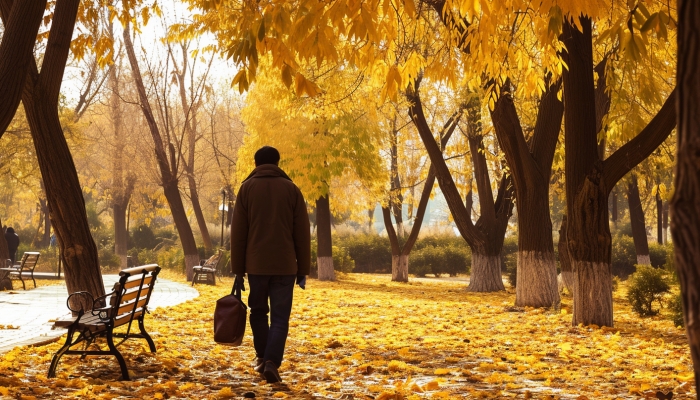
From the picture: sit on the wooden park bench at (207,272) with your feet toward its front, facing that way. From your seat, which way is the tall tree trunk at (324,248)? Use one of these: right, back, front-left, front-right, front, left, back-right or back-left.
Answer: back-right

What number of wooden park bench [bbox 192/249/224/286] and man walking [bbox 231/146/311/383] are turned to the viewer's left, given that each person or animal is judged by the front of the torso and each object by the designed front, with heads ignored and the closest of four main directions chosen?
1

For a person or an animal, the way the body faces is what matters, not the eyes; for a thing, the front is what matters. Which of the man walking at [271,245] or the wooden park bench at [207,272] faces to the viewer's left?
the wooden park bench

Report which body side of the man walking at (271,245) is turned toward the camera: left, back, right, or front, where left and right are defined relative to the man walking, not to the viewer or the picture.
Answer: back

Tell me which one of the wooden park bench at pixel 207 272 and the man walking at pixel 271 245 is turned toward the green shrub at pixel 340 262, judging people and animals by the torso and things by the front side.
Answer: the man walking

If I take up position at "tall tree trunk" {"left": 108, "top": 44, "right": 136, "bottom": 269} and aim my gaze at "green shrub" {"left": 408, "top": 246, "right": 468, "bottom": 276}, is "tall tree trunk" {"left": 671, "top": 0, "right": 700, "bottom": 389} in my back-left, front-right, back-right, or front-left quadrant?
front-right

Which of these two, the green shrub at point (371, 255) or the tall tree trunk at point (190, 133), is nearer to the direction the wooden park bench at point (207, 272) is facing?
the tall tree trunk

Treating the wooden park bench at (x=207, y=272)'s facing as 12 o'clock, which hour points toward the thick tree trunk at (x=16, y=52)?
The thick tree trunk is roughly at 9 o'clock from the wooden park bench.

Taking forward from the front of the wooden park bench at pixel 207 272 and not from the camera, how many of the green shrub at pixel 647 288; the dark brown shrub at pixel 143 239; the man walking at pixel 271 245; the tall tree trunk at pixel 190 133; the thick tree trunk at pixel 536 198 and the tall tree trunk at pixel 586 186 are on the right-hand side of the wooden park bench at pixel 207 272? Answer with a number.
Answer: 2

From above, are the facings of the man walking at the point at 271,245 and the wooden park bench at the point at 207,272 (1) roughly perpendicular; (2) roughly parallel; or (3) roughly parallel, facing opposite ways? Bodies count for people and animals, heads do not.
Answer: roughly perpendicular

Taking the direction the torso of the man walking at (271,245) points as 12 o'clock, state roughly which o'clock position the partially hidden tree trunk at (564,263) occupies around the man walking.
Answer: The partially hidden tree trunk is roughly at 1 o'clock from the man walking.

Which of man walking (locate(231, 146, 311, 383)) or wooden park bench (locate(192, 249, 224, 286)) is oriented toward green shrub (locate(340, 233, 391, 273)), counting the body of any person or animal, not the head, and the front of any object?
the man walking

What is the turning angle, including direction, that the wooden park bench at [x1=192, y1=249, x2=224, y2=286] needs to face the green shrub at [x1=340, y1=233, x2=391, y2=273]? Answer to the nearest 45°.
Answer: approximately 135° to its right

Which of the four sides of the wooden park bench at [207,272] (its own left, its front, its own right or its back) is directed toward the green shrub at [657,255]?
back

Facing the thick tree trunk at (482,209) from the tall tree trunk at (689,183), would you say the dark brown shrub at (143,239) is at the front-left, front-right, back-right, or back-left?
front-left

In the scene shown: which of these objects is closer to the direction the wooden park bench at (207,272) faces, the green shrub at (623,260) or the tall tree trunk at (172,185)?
the tall tree trunk

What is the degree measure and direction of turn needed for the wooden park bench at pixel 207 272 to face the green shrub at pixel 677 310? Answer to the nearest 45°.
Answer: approximately 135° to its left

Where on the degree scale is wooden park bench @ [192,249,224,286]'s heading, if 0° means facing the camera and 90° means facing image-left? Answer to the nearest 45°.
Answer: approximately 90°
